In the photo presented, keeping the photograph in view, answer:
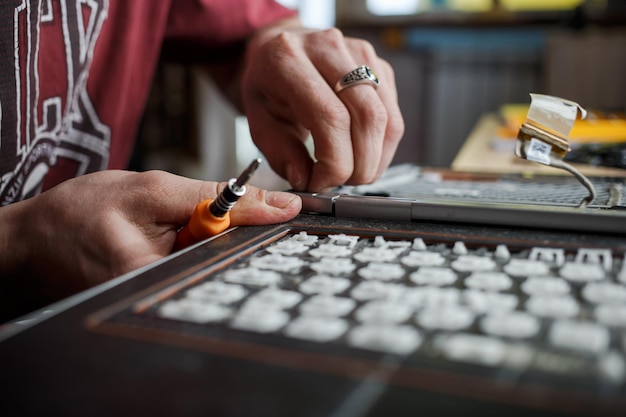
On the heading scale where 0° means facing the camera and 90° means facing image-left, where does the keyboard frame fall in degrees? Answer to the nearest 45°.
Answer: approximately 45°

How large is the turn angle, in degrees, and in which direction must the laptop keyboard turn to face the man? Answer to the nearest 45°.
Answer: approximately 90° to its right
